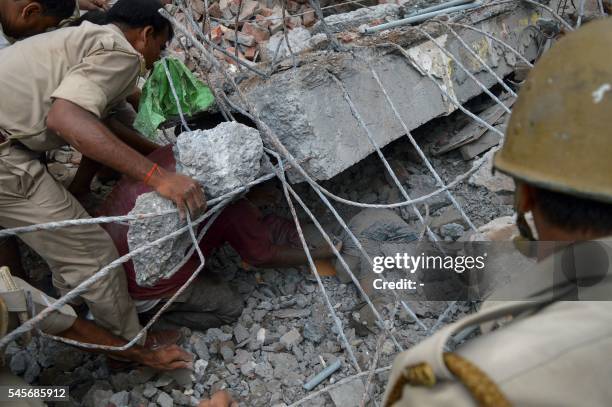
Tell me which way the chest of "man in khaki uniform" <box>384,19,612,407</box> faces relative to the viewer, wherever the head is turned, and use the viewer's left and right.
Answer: facing away from the viewer and to the left of the viewer

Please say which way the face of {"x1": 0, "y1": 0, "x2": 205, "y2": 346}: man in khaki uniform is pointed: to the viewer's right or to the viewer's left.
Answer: to the viewer's right

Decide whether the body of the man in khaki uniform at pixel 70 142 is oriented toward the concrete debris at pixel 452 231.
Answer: yes

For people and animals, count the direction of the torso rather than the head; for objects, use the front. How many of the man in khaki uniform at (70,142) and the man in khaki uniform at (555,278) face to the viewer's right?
1

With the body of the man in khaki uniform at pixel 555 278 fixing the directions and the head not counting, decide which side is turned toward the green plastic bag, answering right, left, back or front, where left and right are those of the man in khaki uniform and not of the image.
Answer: front

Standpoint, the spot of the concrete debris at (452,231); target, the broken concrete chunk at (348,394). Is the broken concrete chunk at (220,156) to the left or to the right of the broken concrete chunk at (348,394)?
right

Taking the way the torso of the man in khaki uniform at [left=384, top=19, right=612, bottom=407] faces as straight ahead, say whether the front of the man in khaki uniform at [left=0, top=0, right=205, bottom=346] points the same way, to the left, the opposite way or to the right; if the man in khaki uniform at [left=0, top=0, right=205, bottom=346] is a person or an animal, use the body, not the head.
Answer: to the right

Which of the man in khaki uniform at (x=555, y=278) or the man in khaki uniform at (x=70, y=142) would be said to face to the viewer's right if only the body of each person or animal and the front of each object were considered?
the man in khaki uniform at (x=70, y=142)

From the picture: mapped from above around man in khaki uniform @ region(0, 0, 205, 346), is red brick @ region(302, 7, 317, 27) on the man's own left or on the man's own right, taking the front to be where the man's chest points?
on the man's own left

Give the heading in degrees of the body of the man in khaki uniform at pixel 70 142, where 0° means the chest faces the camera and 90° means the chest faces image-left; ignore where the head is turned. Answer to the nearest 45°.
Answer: approximately 270°
